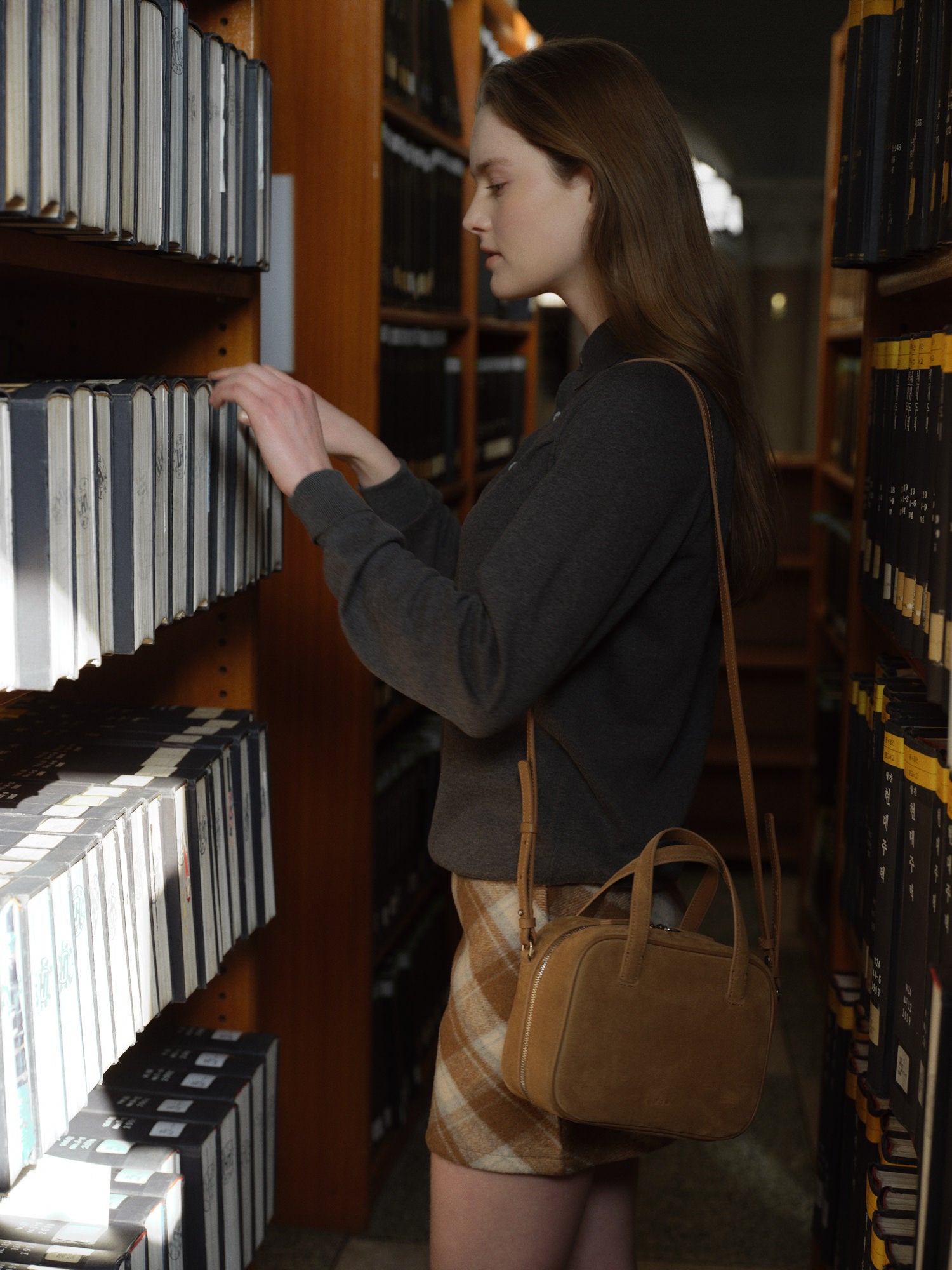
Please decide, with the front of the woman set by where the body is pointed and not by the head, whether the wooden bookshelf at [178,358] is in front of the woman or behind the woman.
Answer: in front

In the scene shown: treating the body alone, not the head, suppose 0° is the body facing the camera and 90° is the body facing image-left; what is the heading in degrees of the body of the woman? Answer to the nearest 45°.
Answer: approximately 90°

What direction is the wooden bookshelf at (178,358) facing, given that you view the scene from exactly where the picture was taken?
facing the viewer and to the right of the viewer

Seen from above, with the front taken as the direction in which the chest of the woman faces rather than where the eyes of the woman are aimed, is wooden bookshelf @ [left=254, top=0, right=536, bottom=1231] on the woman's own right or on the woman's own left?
on the woman's own right

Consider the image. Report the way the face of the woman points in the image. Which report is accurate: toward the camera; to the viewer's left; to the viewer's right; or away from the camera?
to the viewer's left

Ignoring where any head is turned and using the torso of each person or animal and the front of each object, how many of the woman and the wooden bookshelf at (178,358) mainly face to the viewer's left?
1
